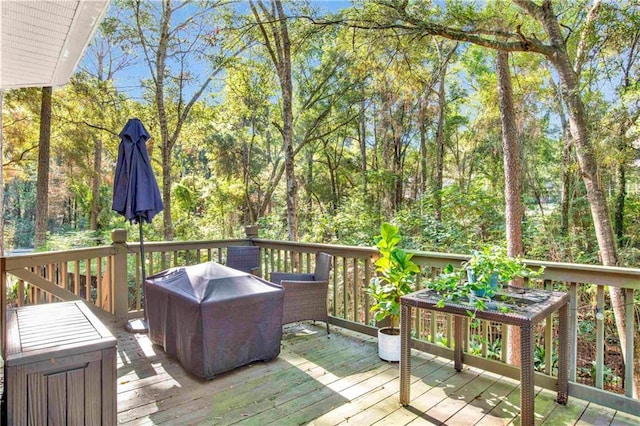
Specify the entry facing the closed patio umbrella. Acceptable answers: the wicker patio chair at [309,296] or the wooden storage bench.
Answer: the wicker patio chair

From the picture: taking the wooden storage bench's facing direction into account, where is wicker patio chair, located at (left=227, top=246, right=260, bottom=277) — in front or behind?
behind

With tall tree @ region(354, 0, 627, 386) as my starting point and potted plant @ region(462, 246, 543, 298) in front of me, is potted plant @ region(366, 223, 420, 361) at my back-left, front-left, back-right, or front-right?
front-right

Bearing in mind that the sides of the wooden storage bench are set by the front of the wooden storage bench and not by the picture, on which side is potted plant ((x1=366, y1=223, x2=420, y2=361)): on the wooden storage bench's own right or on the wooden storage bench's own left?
on the wooden storage bench's own left

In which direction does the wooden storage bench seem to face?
toward the camera

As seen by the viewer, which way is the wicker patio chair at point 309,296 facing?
to the viewer's left

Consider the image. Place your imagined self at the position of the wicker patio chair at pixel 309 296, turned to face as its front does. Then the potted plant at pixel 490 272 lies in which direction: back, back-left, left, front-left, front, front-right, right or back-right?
back-left

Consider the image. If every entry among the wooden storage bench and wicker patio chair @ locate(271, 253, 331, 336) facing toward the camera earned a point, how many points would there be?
1

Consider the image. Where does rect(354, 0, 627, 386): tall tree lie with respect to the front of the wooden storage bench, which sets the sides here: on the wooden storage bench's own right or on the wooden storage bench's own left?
on the wooden storage bench's own left

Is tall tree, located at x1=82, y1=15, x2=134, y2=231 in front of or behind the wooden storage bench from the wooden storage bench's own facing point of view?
behind

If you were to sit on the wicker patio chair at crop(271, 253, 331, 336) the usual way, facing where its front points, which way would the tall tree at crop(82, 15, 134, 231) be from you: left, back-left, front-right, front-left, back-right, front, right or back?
front-right

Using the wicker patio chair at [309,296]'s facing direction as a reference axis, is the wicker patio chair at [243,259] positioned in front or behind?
in front

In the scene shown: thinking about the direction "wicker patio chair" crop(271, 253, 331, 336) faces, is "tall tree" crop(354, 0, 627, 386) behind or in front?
behind

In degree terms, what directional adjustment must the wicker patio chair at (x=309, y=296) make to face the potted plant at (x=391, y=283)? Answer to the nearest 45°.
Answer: approximately 135° to its left
